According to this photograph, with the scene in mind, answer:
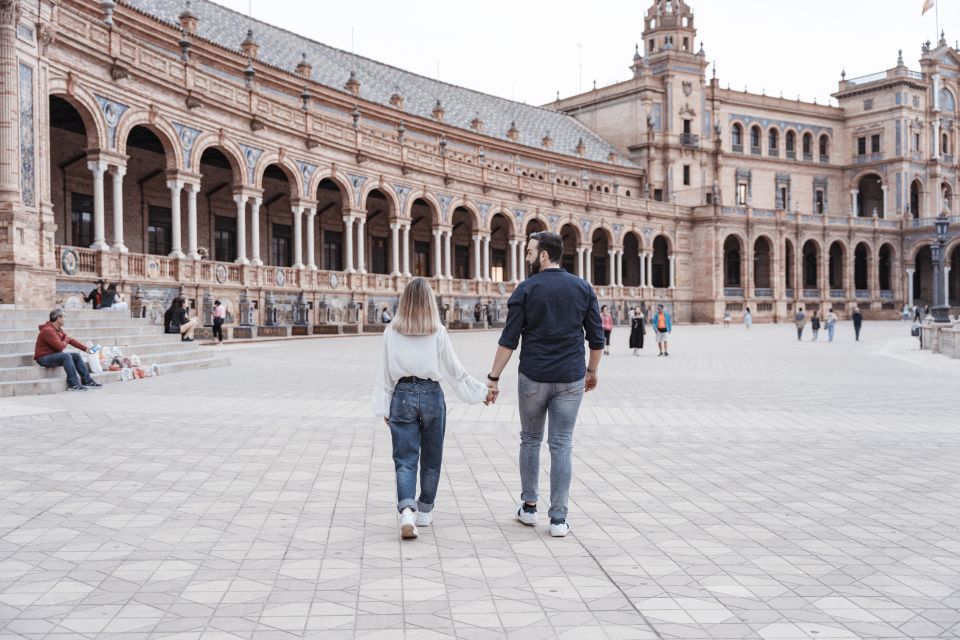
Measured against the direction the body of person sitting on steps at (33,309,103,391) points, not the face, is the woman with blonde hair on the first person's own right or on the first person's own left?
on the first person's own right

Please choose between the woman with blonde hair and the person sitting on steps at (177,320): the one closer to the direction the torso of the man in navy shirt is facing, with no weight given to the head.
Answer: the person sitting on steps

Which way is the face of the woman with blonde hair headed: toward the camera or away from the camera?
away from the camera

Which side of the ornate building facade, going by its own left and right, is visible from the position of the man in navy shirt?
front

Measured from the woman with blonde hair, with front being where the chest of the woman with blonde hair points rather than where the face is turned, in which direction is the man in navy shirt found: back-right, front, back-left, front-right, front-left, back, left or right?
right

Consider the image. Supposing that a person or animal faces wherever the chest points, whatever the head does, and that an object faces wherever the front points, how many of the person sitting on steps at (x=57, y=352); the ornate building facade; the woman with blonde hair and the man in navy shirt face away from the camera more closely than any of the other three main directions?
2

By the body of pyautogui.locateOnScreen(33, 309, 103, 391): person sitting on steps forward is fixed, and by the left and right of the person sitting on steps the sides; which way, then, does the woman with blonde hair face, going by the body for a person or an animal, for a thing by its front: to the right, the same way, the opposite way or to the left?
to the left

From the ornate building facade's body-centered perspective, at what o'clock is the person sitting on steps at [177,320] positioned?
The person sitting on steps is roughly at 1 o'clock from the ornate building facade.

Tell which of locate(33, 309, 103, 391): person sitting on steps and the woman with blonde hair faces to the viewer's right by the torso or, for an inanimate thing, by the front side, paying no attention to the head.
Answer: the person sitting on steps

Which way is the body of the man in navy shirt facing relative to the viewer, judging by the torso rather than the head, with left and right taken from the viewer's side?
facing away from the viewer

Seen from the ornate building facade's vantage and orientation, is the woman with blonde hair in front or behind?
in front

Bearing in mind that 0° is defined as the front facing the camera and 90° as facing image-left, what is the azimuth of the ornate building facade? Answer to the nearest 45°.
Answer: approximately 315°

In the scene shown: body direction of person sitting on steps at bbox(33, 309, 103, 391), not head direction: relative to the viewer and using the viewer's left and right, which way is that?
facing to the right of the viewer

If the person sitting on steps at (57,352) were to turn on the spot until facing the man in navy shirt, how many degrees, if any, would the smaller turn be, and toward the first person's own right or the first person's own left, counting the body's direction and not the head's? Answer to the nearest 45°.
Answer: approximately 90° to the first person's own right

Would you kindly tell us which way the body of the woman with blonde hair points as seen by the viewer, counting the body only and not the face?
away from the camera

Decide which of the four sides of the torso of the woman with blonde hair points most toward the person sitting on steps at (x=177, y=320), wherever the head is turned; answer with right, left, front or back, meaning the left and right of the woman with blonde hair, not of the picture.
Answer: front
